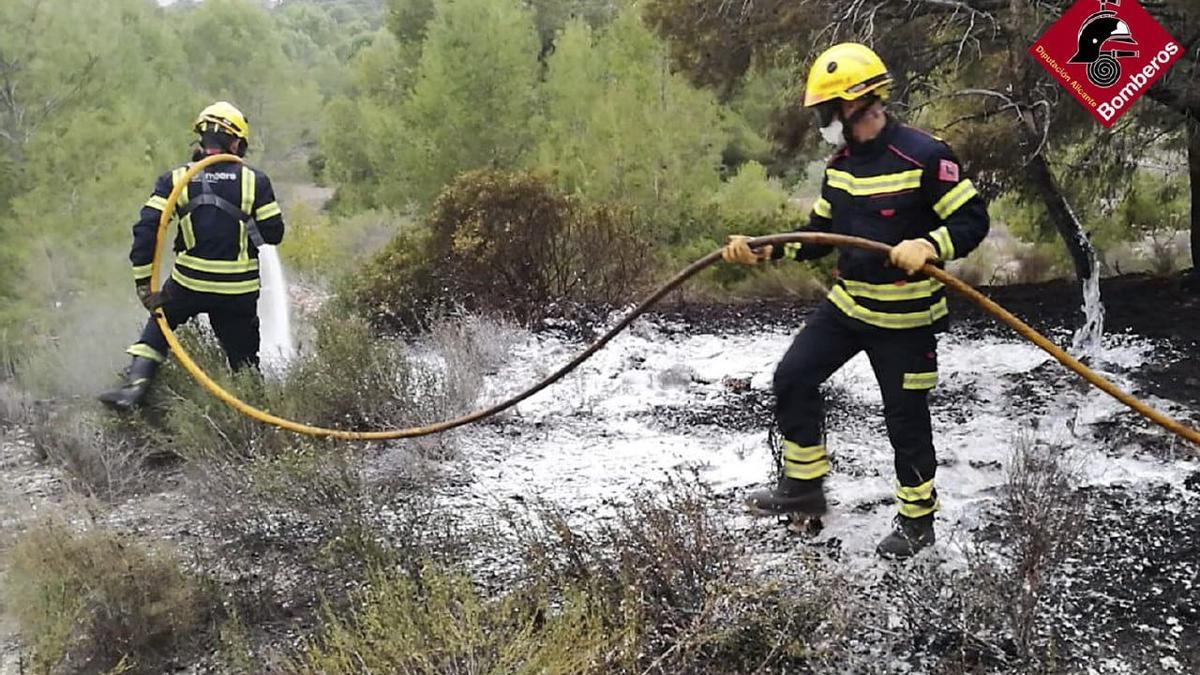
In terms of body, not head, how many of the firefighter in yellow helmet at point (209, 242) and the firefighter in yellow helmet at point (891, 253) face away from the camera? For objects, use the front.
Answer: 1

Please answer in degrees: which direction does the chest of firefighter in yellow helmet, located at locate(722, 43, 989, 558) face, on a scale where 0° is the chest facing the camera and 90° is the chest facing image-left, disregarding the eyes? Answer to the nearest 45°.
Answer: approximately 45°

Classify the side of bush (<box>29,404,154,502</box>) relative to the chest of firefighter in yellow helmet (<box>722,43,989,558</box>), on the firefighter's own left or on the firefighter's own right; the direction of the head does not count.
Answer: on the firefighter's own right

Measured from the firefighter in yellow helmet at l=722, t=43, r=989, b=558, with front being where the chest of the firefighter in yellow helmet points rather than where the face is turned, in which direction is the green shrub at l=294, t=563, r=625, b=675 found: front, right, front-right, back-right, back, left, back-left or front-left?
front

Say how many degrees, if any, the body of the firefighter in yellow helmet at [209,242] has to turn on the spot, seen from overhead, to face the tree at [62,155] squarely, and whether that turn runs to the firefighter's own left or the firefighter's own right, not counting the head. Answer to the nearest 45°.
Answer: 0° — they already face it

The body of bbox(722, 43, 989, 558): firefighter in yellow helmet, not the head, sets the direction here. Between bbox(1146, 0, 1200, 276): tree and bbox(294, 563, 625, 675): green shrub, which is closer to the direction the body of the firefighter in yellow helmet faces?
the green shrub

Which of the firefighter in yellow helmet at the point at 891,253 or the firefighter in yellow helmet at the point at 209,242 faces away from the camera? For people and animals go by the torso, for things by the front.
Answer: the firefighter in yellow helmet at the point at 209,242

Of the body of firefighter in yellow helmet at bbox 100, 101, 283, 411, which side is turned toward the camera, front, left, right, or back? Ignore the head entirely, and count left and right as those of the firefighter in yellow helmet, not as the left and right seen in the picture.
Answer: back

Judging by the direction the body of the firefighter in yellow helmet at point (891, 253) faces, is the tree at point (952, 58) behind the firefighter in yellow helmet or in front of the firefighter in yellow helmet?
behind

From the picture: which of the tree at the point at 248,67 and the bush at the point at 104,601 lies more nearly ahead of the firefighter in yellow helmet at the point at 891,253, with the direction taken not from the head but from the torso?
the bush

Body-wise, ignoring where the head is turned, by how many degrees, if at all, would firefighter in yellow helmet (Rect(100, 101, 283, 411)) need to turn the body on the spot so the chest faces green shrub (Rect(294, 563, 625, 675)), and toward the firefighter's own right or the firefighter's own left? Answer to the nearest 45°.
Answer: approximately 180°

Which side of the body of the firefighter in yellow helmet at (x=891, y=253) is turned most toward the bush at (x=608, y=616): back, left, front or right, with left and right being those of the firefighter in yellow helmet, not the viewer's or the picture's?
front

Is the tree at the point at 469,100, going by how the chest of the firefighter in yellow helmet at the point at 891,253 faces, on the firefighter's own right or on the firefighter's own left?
on the firefighter's own right

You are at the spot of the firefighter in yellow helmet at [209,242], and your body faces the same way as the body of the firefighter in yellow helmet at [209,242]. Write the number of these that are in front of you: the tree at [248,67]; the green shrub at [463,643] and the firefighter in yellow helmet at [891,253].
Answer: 1
